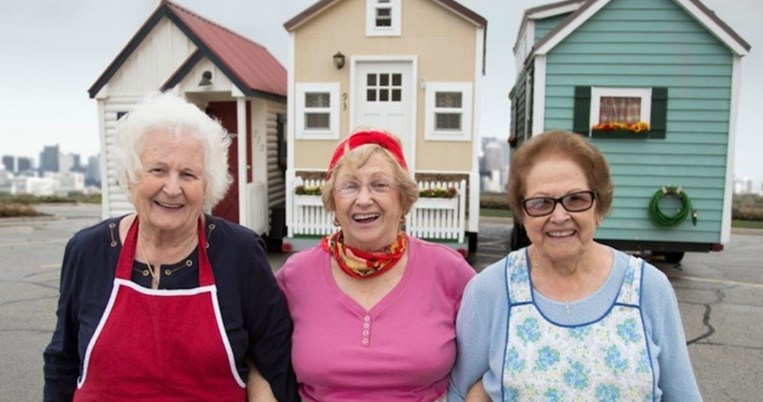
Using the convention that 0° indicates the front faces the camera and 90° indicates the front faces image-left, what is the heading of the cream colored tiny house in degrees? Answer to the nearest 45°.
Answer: approximately 0°

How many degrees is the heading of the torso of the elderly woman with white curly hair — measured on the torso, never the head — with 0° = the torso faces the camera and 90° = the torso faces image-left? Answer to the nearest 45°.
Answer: approximately 0°

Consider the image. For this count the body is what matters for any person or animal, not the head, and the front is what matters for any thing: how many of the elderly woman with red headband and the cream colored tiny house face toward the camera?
2

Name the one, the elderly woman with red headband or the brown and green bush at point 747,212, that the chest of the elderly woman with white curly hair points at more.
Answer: the elderly woman with red headband

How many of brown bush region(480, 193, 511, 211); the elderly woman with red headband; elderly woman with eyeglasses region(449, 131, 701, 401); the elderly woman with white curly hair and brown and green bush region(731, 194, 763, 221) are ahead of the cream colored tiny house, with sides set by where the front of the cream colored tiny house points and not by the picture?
3

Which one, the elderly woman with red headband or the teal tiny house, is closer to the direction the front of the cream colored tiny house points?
the elderly woman with red headband

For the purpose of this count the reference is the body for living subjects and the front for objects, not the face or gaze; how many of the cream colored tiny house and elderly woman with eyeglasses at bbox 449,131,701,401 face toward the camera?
2

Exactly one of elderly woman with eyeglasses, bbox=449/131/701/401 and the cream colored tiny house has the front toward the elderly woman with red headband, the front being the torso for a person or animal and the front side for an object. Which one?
the cream colored tiny house

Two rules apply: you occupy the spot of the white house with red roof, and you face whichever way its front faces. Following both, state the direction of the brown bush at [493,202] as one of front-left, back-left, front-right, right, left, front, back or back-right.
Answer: back

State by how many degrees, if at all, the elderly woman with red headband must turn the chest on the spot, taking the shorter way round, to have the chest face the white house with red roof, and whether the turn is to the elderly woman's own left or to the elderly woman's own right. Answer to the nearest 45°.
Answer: approximately 180°
